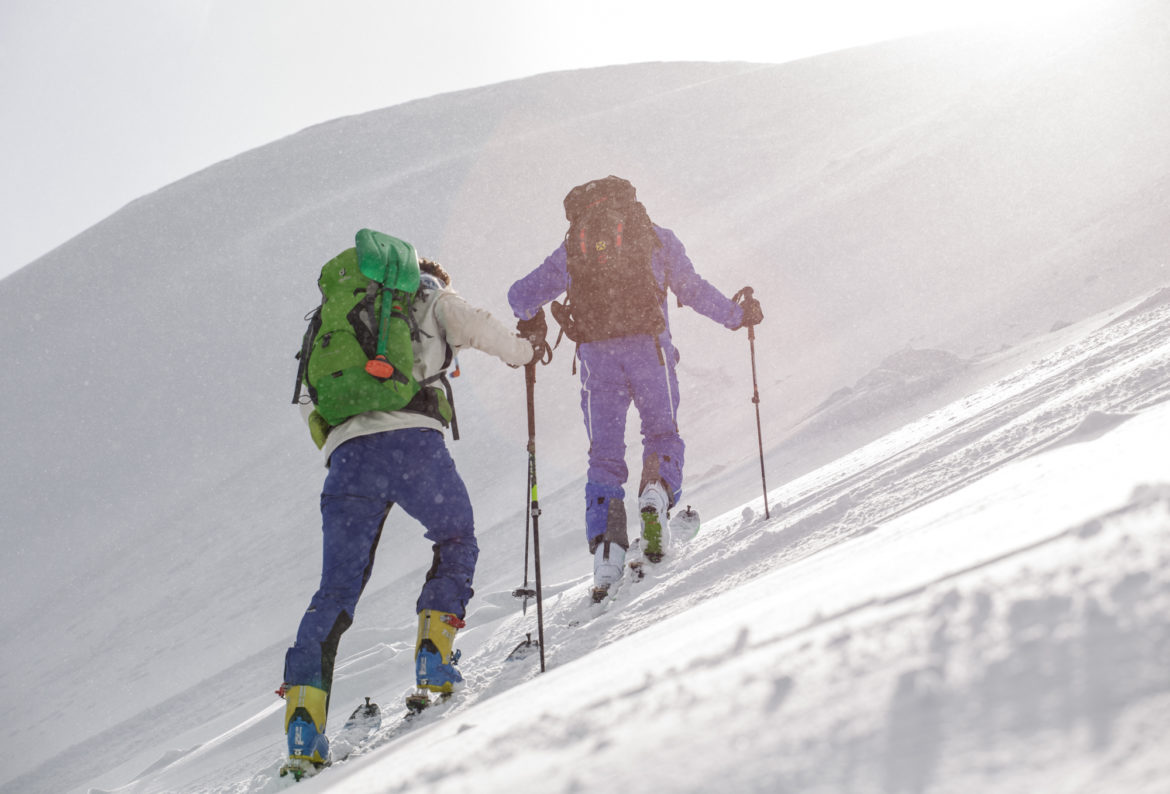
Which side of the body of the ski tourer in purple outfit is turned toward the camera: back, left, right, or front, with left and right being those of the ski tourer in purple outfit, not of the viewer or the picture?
back
